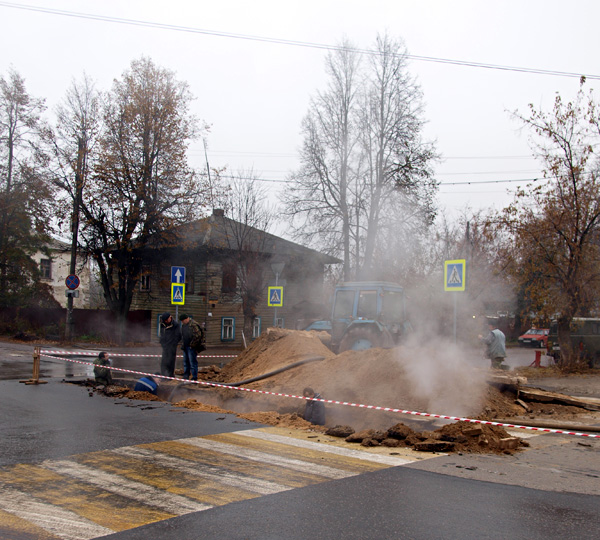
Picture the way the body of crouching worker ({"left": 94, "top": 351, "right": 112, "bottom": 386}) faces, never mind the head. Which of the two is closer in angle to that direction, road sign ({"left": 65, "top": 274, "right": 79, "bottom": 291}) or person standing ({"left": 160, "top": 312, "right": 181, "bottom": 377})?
the person standing

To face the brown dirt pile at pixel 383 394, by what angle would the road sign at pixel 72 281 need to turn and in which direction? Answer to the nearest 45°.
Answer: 0° — it already faces it

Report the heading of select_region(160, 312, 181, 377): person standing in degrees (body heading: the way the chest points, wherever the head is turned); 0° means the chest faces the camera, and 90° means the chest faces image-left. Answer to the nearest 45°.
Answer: approximately 315°

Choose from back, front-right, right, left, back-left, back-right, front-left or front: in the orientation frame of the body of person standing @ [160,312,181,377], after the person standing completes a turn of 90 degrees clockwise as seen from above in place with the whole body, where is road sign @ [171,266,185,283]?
back-right

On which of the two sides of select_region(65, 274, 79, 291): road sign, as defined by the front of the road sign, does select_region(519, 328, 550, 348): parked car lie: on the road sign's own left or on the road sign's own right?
on the road sign's own left

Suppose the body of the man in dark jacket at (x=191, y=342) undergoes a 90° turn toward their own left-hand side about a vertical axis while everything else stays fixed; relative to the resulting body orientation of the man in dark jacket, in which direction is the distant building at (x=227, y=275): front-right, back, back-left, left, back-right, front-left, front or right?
back-left

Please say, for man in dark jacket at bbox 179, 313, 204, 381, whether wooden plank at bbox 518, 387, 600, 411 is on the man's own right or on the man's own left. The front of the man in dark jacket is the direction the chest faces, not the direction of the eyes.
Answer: on the man's own left

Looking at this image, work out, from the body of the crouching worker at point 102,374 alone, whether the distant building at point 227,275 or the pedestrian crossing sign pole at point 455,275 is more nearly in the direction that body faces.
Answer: the pedestrian crossing sign pole

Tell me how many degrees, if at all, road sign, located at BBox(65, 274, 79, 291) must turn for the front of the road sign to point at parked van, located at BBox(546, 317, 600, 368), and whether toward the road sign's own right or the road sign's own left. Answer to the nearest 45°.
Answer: approximately 45° to the road sign's own left

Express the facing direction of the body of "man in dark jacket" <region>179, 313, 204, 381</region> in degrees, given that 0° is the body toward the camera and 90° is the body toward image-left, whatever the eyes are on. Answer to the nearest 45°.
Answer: approximately 45°

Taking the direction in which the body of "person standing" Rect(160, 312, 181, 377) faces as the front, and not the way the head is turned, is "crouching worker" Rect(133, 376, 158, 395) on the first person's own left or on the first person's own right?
on the first person's own right

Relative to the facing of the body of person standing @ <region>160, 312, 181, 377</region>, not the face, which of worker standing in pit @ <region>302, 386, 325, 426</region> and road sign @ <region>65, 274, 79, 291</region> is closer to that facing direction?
the worker standing in pit

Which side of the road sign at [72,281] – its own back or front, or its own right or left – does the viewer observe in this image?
front

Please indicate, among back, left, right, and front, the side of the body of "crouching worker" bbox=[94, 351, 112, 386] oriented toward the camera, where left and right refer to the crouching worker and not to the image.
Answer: right
